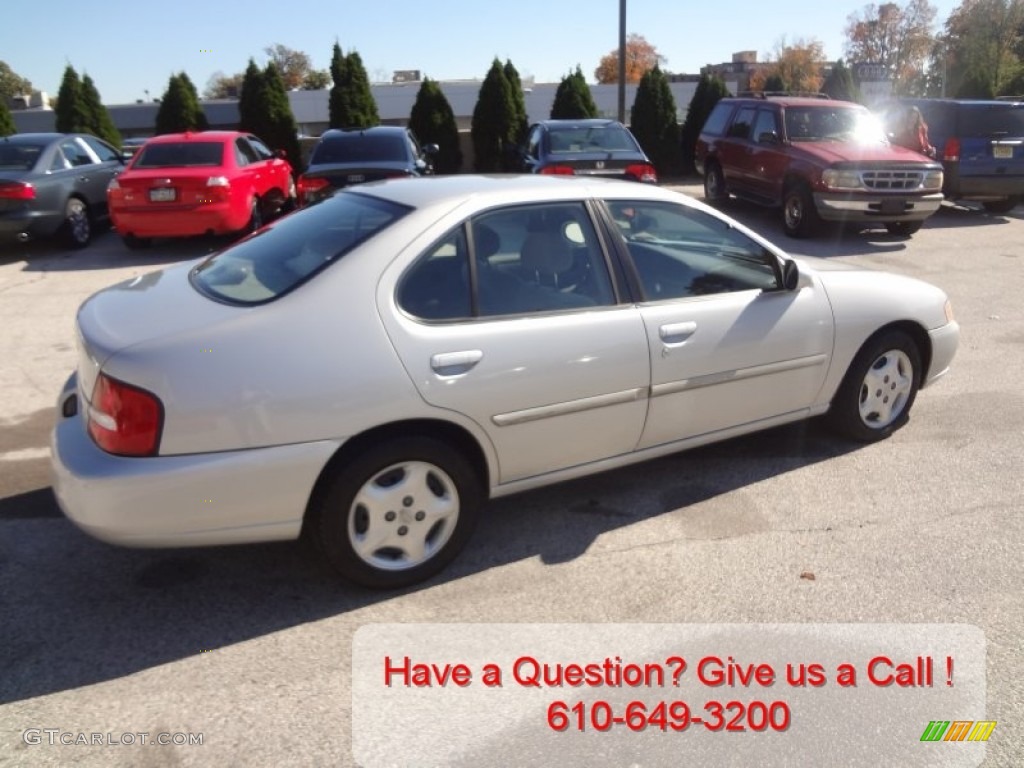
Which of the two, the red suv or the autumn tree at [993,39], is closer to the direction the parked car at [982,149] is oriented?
the autumn tree

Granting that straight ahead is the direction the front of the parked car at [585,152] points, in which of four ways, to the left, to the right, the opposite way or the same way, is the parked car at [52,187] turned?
the same way

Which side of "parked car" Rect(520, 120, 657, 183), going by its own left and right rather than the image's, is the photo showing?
back

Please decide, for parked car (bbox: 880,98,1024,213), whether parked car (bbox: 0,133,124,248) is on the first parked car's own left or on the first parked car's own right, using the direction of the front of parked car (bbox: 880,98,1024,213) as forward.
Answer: on the first parked car's own left

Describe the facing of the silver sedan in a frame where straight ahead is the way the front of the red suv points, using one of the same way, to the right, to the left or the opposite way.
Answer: to the left

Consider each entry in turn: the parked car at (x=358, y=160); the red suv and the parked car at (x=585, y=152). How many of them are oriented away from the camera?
2

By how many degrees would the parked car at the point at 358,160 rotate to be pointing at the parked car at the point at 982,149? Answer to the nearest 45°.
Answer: approximately 90° to its right

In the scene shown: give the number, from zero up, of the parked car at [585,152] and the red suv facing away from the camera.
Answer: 1

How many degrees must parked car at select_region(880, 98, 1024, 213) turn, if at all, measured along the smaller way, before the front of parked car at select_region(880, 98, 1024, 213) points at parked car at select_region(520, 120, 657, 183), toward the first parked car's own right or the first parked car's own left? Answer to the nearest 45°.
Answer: approximately 90° to the first parked car's own left

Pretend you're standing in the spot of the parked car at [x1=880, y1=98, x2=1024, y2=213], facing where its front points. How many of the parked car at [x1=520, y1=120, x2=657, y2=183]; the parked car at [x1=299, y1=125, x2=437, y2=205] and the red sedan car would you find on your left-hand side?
3

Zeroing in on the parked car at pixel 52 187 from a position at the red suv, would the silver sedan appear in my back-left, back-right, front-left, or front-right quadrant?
front-left

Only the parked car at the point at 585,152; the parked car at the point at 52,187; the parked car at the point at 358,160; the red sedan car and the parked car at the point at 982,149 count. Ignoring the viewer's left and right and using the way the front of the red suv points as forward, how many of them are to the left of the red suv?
1

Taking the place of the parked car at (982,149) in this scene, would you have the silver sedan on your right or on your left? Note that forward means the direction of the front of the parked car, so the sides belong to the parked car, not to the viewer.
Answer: on your left

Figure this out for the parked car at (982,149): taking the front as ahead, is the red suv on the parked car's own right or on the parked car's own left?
on the parked car's own left

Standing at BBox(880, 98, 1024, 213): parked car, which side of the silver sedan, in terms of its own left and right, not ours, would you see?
front

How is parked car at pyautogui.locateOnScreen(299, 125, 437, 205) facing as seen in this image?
away from the camera

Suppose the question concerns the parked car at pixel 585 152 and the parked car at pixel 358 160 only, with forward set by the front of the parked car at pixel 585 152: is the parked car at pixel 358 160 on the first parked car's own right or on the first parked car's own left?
on the first parked car's own left

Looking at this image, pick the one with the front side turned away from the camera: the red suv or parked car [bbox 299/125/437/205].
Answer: the parked car

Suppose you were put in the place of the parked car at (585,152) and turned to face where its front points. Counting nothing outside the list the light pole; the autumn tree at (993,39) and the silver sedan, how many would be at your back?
1

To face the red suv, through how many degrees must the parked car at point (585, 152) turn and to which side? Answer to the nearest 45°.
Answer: approximately 90° to its right

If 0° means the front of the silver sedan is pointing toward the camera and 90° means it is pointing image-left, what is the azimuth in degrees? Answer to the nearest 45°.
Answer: approximately 225°
